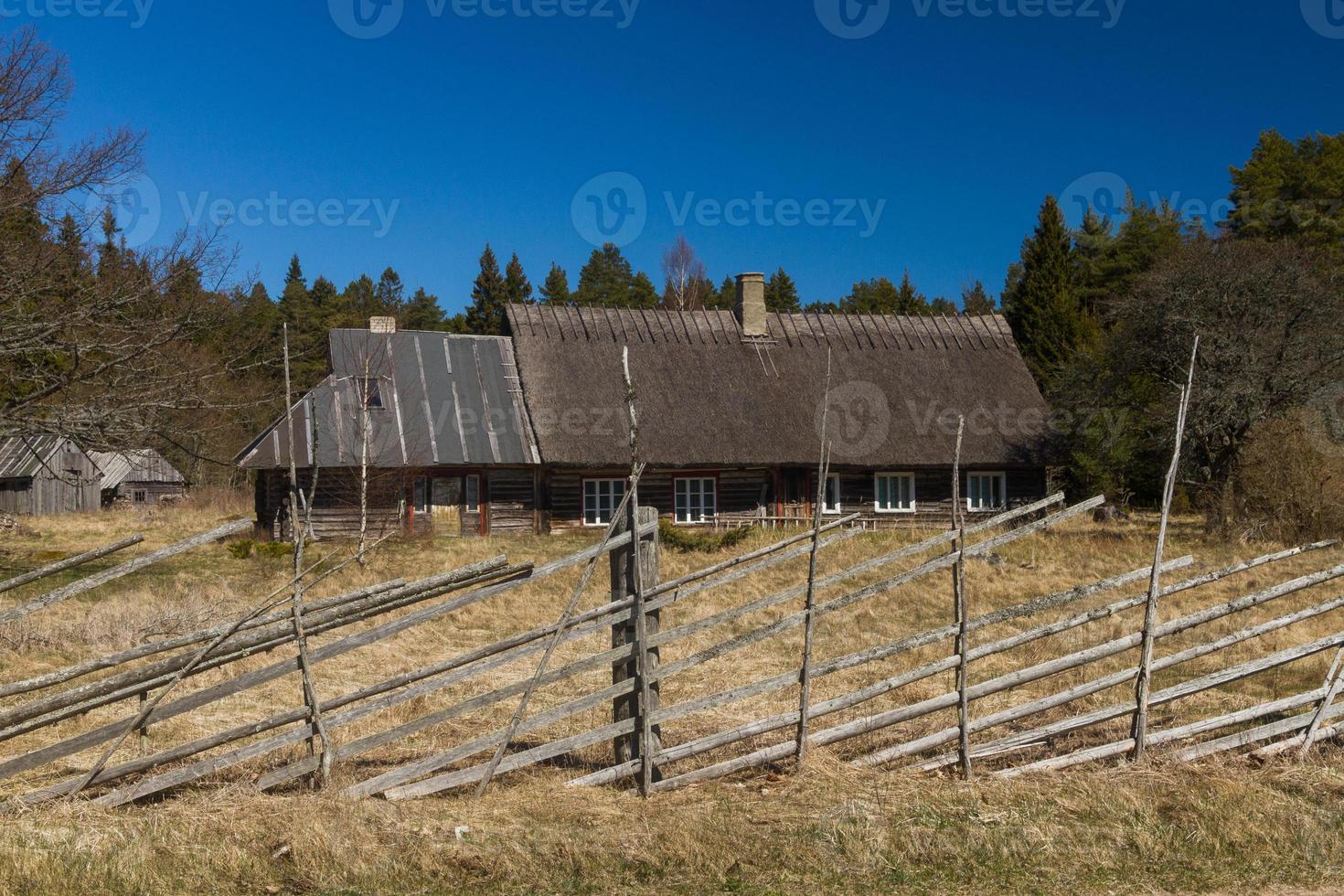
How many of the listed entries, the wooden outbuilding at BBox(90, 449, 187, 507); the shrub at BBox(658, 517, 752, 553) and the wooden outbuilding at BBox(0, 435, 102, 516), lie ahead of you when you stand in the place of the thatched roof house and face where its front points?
1

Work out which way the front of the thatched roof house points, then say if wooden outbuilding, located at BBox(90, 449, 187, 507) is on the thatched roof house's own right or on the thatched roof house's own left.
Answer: on the thatched roof house's own right

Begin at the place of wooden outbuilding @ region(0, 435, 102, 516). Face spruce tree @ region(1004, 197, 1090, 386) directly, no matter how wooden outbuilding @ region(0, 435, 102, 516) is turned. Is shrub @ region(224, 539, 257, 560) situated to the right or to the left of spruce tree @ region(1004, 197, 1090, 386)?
right

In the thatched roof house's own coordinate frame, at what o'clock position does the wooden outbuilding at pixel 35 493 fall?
The wooden outbuilding is roughly at 4 o'clock from the thatched roof house.

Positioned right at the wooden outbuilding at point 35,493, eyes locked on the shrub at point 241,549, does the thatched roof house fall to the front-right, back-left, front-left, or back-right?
front-left

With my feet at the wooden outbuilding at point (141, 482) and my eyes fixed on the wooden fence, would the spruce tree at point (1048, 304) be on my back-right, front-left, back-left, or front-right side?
front-left

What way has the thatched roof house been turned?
toward the camera

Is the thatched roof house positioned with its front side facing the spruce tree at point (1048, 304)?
no

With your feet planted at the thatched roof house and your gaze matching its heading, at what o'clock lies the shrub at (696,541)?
The shrub is roughly at 12 o'clock from the thatched roof house.

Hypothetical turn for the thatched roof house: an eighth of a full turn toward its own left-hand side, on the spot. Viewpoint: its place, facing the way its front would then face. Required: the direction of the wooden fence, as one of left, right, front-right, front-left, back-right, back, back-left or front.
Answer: front-right

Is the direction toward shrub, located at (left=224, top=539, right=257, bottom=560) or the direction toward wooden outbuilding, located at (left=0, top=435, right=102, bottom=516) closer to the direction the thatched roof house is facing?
the shrub

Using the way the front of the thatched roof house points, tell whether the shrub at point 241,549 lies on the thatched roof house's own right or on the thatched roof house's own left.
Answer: on the thatched roof house's own right
